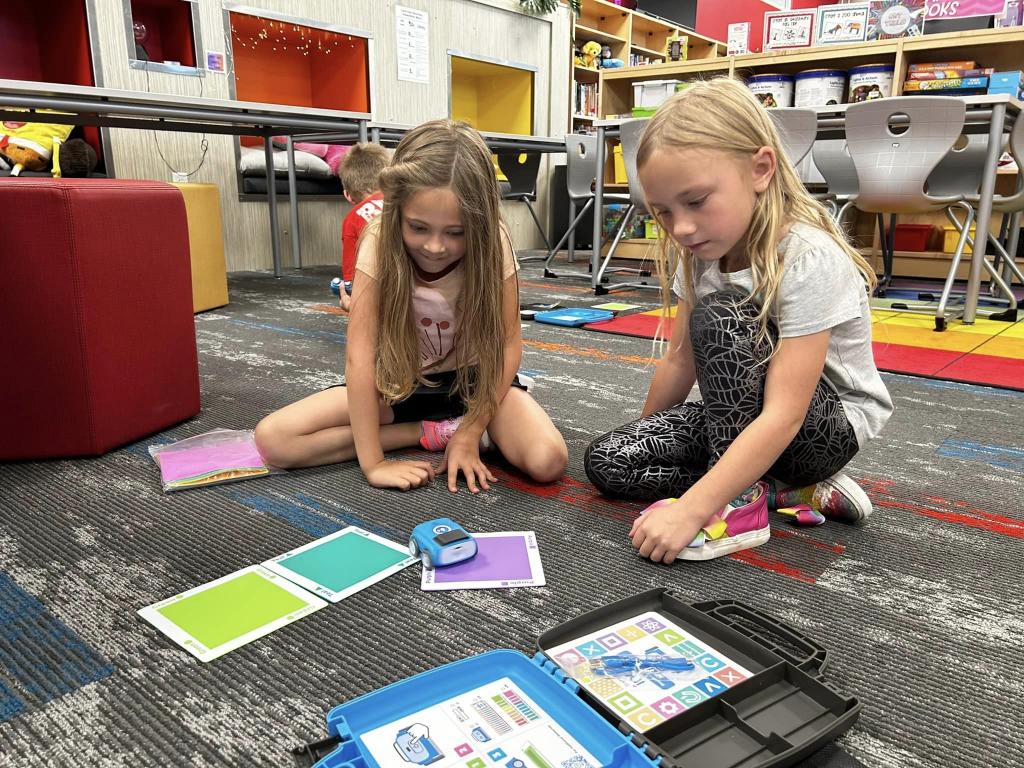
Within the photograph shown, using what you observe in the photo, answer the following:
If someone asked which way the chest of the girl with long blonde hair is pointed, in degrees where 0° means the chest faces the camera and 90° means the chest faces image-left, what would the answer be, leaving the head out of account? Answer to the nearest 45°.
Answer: approximately 45°

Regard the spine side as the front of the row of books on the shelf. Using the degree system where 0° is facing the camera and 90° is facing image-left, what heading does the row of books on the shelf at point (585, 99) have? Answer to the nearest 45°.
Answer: approximately 0°

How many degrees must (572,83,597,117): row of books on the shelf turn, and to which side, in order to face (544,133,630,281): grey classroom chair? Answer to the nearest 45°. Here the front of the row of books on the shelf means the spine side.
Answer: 0° — it already faces it

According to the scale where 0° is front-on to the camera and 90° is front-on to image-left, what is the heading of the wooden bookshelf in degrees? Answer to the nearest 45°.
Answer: approximately 315°
